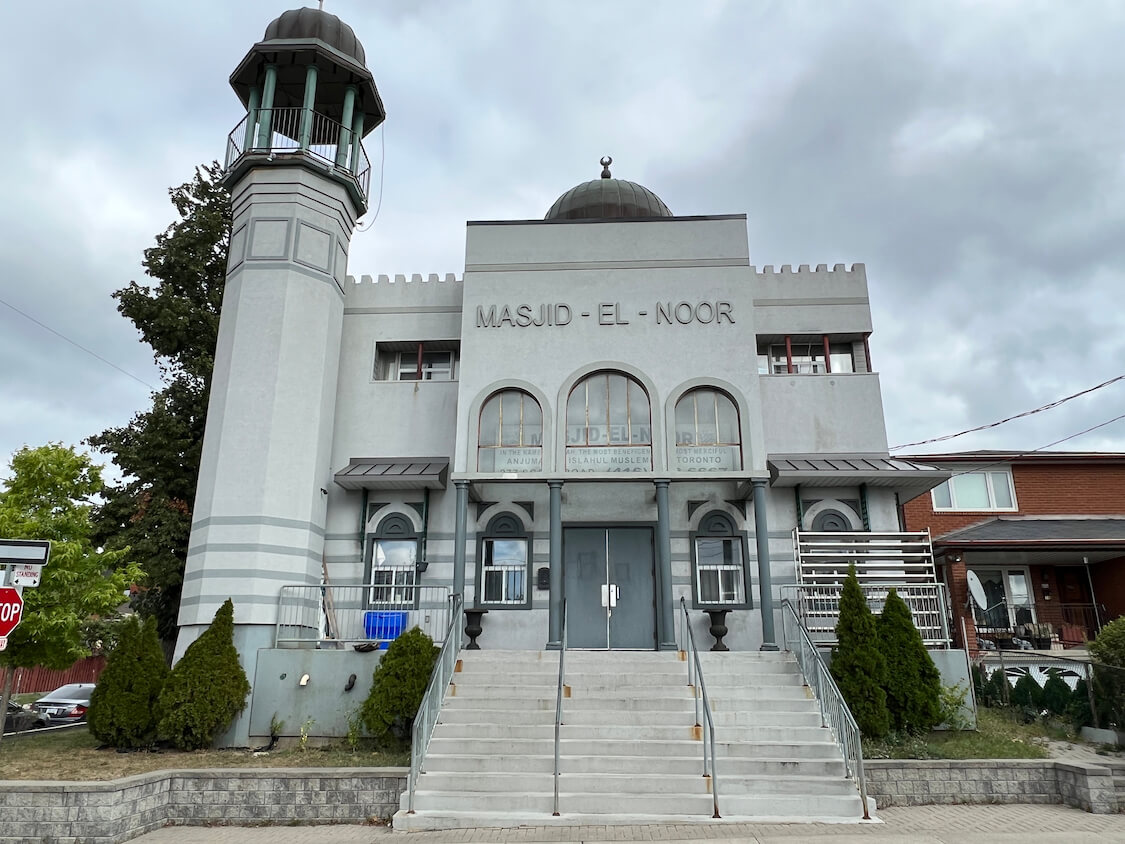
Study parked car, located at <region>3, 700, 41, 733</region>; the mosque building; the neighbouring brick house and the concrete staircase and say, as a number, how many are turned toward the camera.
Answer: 3

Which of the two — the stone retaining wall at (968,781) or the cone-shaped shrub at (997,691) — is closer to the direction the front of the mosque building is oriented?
the stone retaining wall

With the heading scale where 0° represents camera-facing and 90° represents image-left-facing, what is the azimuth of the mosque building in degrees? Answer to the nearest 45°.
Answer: approximately 0°

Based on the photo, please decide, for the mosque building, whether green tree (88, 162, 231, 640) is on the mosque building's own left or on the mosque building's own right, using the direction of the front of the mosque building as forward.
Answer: on the mosque building's own right

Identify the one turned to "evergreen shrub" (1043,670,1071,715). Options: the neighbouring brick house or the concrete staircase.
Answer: the neighbouring brick house

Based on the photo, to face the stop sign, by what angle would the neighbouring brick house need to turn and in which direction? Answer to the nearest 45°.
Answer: approximately 45° to its right

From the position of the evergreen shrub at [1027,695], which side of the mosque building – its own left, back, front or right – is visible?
left

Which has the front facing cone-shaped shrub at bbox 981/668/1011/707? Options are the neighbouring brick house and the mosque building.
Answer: the neighbouring brick house
